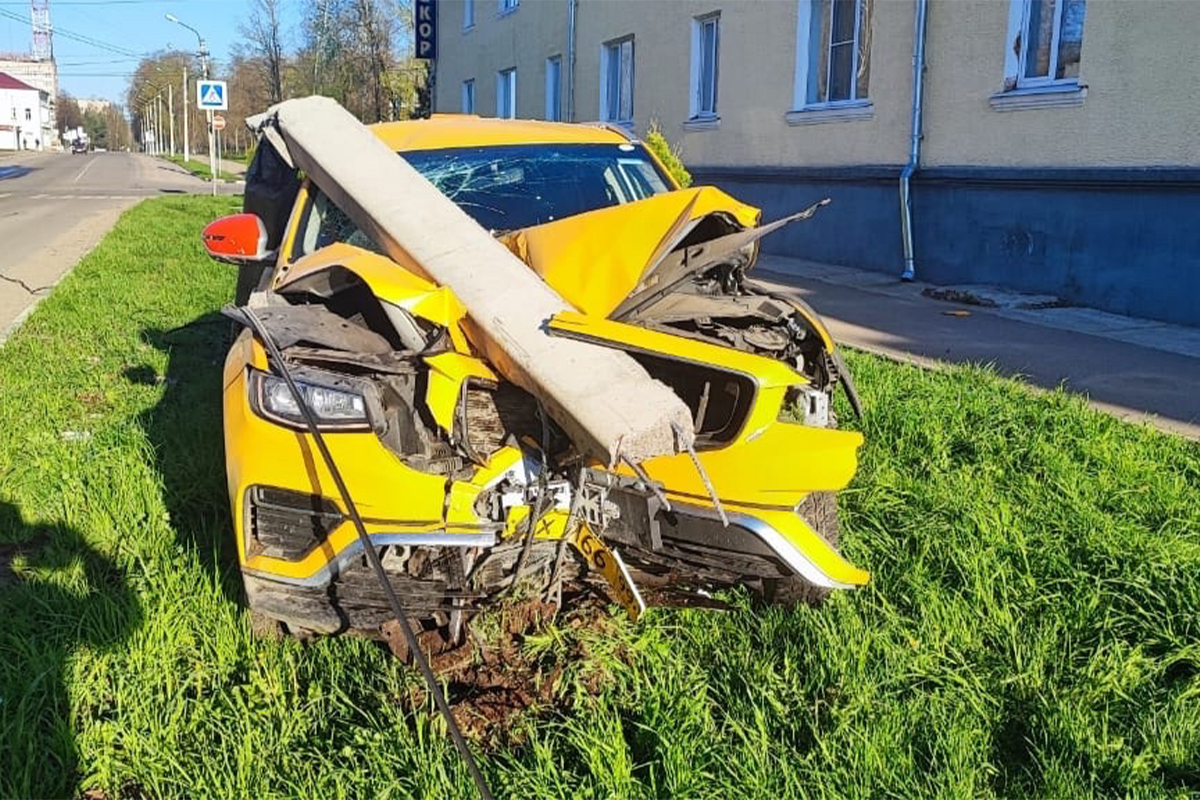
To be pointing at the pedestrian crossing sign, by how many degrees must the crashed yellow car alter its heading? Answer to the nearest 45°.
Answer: approximately 180°

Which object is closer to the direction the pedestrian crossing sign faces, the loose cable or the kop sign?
the loose cable

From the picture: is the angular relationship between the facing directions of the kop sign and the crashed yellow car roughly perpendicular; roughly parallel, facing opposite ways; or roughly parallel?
roughly parallel

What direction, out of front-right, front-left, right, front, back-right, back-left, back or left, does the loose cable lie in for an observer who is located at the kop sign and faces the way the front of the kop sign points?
front

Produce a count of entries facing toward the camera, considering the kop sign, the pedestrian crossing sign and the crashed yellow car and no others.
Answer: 3

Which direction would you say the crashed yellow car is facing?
toward the camera

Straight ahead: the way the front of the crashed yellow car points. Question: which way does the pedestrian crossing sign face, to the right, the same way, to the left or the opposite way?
the same way

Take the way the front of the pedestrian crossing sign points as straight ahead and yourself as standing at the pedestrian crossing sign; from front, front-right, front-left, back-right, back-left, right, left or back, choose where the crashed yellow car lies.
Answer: front

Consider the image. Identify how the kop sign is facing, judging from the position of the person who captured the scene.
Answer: facing the viewer

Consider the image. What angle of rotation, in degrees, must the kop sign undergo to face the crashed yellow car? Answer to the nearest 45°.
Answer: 0° — it already faces it

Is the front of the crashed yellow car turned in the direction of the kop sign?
no

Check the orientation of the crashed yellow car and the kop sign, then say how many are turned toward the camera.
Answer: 2

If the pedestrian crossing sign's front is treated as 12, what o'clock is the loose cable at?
The loose cable is roughly at 12 o'clock from the pedestrian crossing sign.

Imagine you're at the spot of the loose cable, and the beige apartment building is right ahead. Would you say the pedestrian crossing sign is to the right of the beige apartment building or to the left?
left

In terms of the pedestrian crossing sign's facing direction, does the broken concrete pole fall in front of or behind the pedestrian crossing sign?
in front

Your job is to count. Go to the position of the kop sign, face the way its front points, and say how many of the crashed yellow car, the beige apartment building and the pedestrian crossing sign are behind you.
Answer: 0

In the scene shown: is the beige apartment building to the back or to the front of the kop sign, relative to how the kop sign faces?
to the front
